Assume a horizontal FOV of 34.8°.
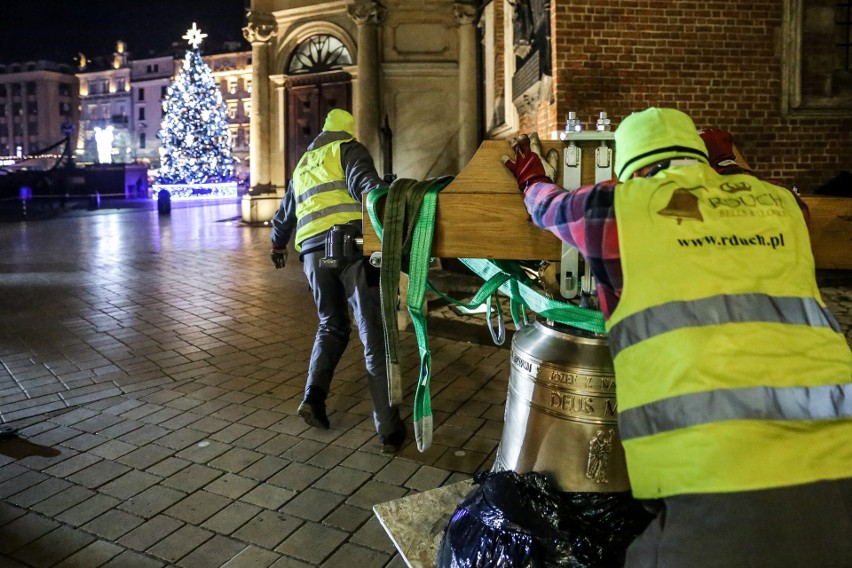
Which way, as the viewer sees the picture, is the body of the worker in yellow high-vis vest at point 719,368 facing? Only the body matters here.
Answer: away from the camera

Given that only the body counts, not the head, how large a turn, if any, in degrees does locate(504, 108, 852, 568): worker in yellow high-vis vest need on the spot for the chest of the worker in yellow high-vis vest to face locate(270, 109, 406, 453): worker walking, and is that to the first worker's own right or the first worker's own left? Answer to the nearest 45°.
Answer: approximately 45° to the first worker's own left
